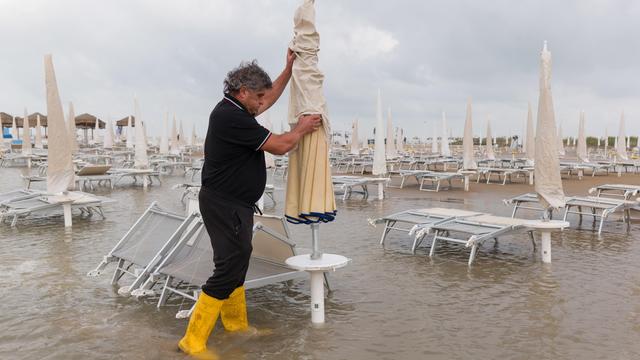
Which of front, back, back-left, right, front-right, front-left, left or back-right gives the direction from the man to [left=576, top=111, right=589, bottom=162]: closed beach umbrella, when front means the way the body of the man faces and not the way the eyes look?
front-left

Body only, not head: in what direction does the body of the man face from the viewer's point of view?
to the viewer's right

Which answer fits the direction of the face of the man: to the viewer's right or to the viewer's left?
to the viewer's right
